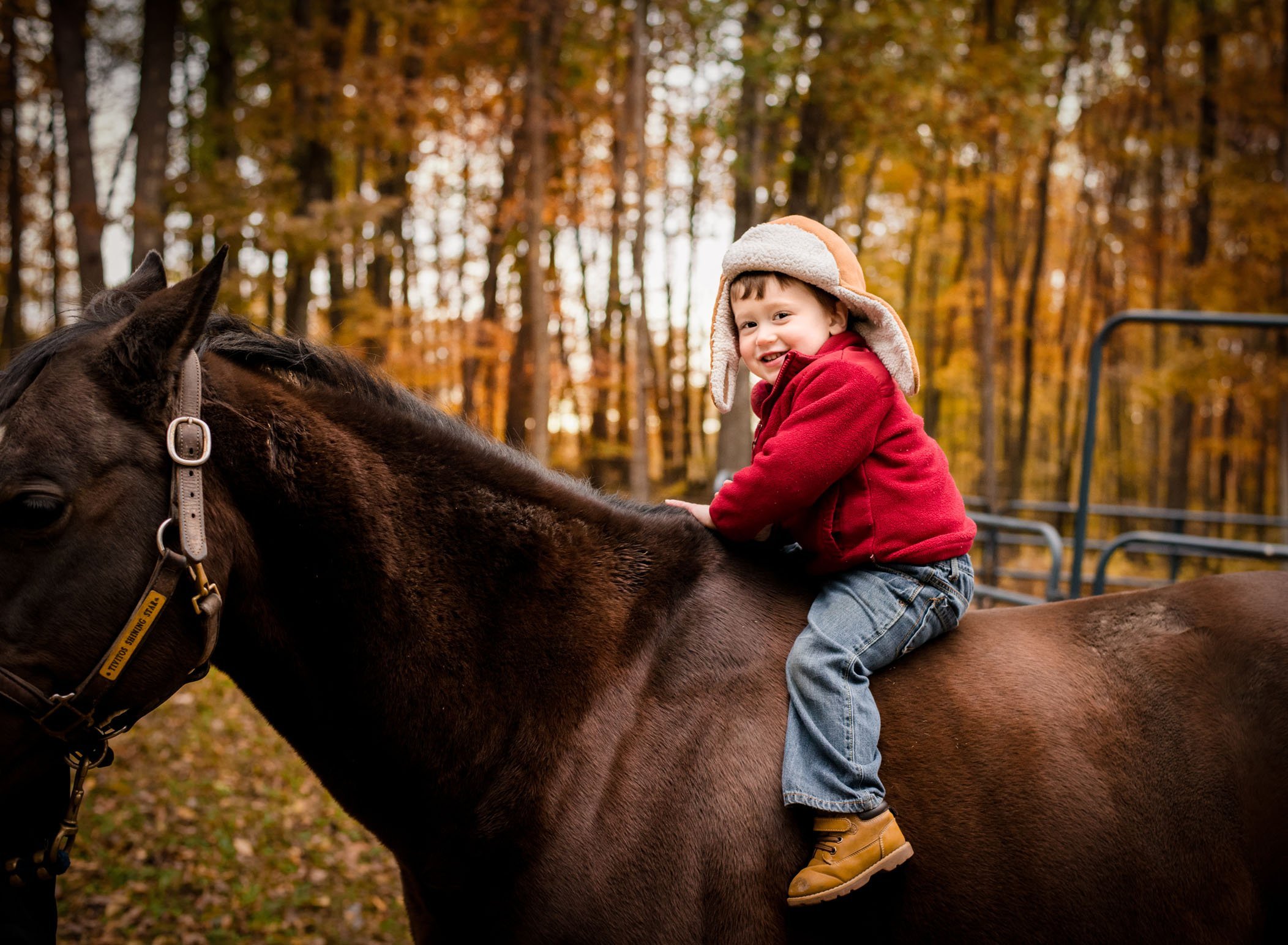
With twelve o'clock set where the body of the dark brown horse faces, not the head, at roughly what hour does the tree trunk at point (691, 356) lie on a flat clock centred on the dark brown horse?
The tree trunk is roughly at 3 o'clock from the dark brown horse.

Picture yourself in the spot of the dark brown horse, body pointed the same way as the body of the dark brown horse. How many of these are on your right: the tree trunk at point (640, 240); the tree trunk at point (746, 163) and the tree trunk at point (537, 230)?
3

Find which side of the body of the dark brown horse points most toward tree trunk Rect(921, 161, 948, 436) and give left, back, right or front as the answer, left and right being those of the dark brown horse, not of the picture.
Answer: right

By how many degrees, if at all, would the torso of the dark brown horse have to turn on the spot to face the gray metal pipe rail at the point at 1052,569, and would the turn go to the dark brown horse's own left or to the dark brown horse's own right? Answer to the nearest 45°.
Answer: approximately 135° to the dark brown horse's own right

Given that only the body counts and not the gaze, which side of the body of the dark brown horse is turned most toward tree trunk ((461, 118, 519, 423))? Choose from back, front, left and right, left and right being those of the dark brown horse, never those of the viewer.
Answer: right

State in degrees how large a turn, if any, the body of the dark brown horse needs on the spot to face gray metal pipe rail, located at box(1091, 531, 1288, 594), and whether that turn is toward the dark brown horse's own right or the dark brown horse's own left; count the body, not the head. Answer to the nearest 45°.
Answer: approximately 135° to the dark brown horse's own right

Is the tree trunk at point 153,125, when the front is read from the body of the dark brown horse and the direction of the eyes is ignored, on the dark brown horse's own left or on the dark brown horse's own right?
on the dark brown horse's own right

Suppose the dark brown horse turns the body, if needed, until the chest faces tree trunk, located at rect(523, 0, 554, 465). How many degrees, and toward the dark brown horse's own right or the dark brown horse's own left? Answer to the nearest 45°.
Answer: approximately 90° to the dark brown horse's own right

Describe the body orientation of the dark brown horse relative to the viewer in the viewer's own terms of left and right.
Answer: facing to the left of the viewer
